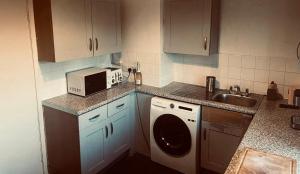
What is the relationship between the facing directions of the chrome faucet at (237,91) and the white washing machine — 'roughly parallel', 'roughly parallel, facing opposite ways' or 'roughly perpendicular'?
roughly parallel

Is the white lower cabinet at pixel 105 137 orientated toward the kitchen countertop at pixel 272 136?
yes

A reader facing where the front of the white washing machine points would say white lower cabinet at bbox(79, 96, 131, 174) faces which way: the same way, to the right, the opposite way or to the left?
to the left

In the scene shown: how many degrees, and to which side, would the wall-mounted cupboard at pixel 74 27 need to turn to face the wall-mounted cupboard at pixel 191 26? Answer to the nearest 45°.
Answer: approximately 45° to its left

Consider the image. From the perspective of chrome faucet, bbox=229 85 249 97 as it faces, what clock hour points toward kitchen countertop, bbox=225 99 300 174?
The kitchen countertop is roughly at 10 o'clock from the chrome faucet.

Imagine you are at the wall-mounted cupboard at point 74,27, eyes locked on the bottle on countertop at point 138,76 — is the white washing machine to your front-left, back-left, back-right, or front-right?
front-right

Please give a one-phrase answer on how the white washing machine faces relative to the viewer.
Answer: facing the viewer and to the left of the viewer

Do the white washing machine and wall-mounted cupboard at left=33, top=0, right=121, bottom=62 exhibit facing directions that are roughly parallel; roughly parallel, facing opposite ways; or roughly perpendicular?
roughly perpendicular

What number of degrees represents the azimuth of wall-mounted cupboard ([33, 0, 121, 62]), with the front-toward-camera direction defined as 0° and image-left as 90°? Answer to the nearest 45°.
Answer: approximately 315°

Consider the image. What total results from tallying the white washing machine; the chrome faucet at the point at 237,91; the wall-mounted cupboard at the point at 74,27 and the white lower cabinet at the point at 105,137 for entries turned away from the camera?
0

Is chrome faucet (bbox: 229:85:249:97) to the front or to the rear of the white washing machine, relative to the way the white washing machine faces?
to the rear

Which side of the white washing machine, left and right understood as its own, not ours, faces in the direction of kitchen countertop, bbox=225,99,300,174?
left

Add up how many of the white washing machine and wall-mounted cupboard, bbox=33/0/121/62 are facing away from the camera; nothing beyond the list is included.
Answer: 0

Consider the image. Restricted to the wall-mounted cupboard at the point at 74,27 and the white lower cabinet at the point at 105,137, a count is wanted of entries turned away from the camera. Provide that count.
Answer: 0

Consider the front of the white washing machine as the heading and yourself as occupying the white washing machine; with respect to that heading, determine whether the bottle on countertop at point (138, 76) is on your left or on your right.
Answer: on your right
